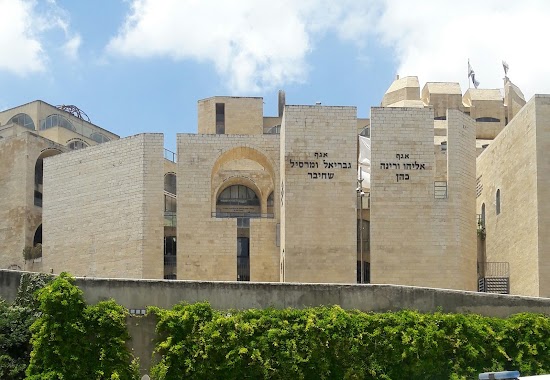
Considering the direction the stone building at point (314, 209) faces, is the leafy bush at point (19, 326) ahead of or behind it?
ahead

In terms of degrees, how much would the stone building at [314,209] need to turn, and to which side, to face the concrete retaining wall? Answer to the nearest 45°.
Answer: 0° — it already faces it

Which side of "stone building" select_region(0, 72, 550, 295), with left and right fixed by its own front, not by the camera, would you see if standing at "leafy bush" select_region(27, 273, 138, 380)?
front

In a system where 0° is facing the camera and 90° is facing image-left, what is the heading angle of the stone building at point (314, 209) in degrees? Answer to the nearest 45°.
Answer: approximately 0°

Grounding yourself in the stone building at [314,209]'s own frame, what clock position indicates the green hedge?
The green hedge is roughly at 12 o'clock from the stone building.
